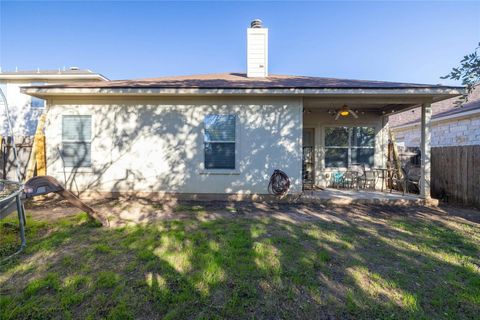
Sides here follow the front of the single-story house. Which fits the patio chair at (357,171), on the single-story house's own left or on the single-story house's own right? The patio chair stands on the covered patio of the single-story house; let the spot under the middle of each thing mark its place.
on the single-story house's own right

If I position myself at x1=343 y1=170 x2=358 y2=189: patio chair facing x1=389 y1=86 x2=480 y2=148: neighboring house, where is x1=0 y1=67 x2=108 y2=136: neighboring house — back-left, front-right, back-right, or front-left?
back-left

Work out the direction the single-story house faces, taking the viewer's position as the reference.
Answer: facing away from the viewer

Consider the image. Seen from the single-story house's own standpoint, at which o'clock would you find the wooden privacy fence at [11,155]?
The wooden privacy fence is roughly at 9 o'clock from the single-story house.
